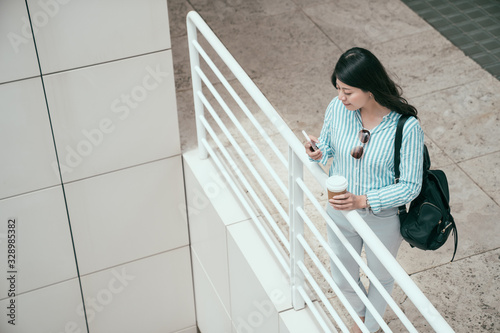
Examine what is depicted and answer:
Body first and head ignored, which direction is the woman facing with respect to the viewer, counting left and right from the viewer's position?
facing the viewer and to the left of the viewer
